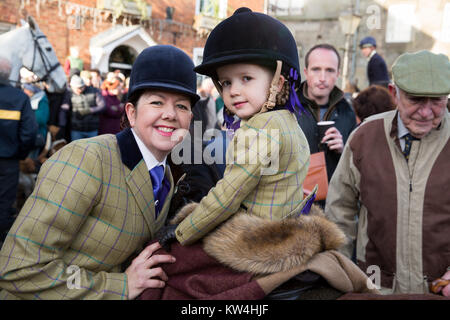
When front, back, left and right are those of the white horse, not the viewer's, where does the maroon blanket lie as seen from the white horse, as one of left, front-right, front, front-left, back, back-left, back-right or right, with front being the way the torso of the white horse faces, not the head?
right

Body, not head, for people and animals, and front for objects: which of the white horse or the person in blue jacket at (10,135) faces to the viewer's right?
the white horse

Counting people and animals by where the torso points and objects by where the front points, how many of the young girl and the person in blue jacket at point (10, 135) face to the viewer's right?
0

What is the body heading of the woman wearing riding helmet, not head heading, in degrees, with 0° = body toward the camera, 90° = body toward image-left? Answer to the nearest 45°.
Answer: approximately 315°
